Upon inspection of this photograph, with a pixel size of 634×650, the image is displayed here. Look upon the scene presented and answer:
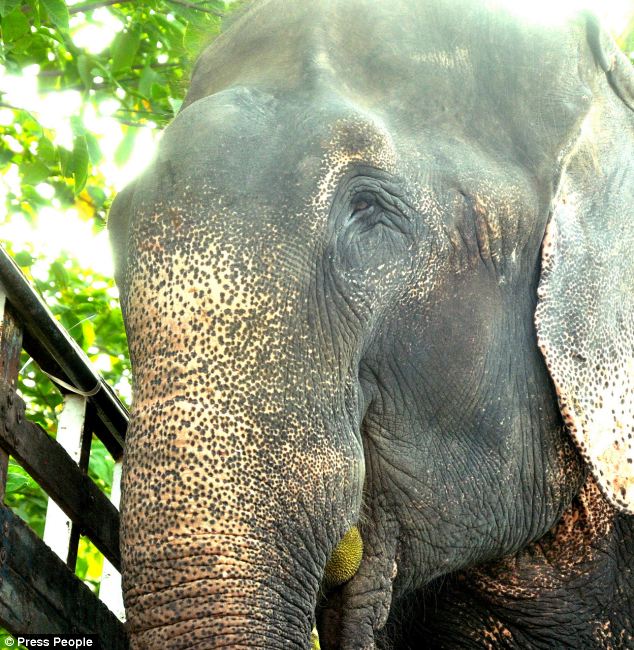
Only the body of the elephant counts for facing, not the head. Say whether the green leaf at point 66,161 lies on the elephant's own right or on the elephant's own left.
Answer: on the elephant's own right

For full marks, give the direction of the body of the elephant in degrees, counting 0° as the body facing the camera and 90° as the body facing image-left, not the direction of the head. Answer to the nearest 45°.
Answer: approximately 45°

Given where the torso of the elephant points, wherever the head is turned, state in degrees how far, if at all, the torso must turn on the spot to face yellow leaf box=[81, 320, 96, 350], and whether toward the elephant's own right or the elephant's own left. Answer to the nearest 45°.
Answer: approximately 90° to the elephant's own right

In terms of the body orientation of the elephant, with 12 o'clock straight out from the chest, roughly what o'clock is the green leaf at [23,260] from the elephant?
The green leaf is roughly at 3 o'clock from the elephant.

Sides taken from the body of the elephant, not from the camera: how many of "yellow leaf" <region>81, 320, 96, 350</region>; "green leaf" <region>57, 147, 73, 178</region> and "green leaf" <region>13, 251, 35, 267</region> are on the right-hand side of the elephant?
3
